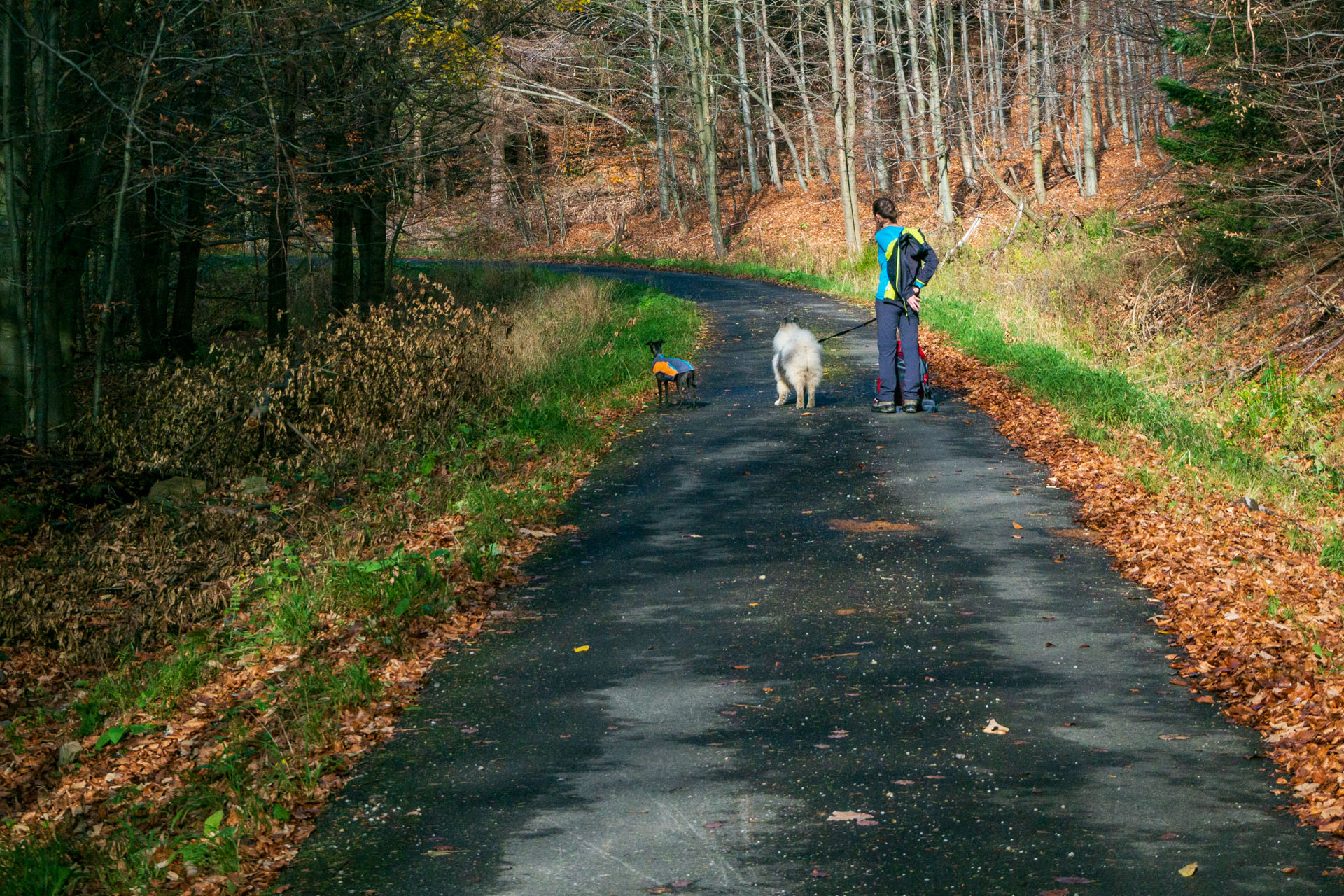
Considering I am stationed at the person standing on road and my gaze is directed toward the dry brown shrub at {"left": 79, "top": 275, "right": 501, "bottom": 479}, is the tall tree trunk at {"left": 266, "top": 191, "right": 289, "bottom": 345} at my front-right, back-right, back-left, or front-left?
front-right

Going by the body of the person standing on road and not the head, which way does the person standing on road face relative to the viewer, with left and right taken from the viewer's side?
facing away from the viewer and to the left of the viewer

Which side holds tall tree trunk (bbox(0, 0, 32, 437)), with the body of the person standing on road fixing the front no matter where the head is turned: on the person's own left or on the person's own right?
on the person's own left

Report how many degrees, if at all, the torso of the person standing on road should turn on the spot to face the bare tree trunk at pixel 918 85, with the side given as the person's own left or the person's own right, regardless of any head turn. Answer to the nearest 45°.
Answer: approximately 45° to the person's own right

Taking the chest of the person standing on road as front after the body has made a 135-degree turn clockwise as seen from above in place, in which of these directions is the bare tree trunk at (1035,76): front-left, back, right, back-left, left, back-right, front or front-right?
left

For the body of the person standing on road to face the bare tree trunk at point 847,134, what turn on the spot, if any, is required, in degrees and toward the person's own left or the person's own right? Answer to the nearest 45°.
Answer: approximately 45° to the person's own right

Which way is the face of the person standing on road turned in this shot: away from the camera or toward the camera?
away from the camera
